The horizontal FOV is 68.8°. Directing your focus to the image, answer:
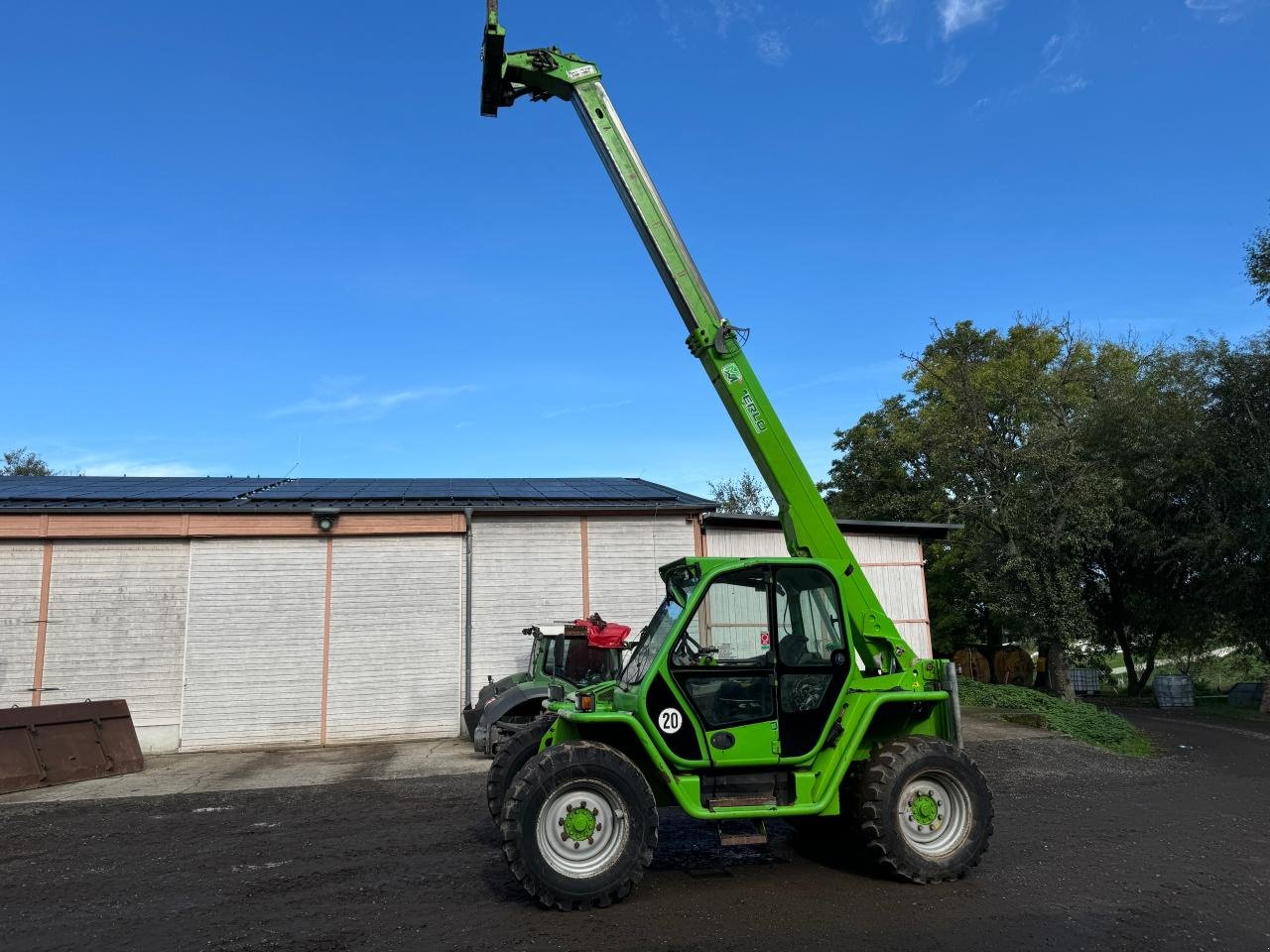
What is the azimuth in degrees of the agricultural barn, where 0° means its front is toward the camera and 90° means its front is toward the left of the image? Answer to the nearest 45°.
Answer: approximately 0°

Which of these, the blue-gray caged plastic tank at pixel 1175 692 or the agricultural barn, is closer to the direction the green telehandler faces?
the agricultural barn

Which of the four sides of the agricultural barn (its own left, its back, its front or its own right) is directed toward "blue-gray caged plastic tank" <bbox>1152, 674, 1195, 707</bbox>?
left

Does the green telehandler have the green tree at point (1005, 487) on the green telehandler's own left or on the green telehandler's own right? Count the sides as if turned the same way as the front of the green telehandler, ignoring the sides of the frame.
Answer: on the green telehandler's own right

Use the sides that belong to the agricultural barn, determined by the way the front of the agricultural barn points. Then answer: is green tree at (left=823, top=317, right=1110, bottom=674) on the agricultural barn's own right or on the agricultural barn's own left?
on the agricultural barn's own left

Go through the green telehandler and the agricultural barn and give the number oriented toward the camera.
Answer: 1

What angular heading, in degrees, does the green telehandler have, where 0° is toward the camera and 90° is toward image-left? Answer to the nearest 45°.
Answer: approximately 90°

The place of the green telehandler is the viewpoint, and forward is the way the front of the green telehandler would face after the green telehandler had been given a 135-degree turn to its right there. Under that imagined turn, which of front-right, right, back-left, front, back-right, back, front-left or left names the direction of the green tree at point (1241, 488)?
front

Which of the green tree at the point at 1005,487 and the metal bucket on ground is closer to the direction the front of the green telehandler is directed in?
the metal bucket on ground

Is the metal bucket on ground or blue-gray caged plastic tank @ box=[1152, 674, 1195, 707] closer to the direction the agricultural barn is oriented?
the metal bucket on ground

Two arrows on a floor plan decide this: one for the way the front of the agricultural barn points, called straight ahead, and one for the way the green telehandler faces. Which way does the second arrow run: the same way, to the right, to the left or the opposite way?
to the right
